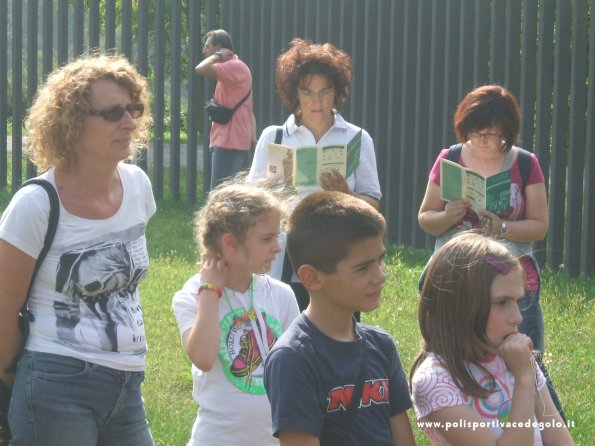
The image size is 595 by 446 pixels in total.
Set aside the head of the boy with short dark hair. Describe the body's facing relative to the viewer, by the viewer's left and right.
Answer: facing the viewer and to the right of the viewer

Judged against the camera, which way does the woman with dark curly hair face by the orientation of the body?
toward the camera

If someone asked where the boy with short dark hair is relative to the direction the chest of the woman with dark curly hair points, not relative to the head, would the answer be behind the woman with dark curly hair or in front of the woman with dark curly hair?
in front

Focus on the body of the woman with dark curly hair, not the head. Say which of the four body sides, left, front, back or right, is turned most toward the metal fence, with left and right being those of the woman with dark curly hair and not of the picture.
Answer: back

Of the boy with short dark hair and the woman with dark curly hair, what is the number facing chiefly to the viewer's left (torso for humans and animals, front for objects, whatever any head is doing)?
0

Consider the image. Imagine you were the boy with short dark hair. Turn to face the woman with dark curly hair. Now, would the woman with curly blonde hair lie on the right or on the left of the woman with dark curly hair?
left

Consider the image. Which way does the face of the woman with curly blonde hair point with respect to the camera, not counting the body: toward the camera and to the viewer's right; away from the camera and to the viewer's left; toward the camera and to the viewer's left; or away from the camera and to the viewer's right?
toward the camera and to the viewer's right

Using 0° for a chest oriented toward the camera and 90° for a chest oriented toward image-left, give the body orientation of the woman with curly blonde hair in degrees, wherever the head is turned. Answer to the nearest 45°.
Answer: approximately 315°

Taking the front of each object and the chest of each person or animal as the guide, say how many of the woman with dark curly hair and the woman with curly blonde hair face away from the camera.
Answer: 0

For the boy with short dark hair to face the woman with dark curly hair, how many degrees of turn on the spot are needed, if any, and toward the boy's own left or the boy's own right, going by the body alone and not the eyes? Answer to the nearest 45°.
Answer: approximately 135° to the boy's own left

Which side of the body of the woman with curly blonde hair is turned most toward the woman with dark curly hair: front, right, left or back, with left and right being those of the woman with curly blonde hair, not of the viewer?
left

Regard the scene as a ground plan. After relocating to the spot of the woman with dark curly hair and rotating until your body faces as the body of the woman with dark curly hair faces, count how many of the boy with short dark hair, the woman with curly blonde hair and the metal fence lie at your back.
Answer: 1
